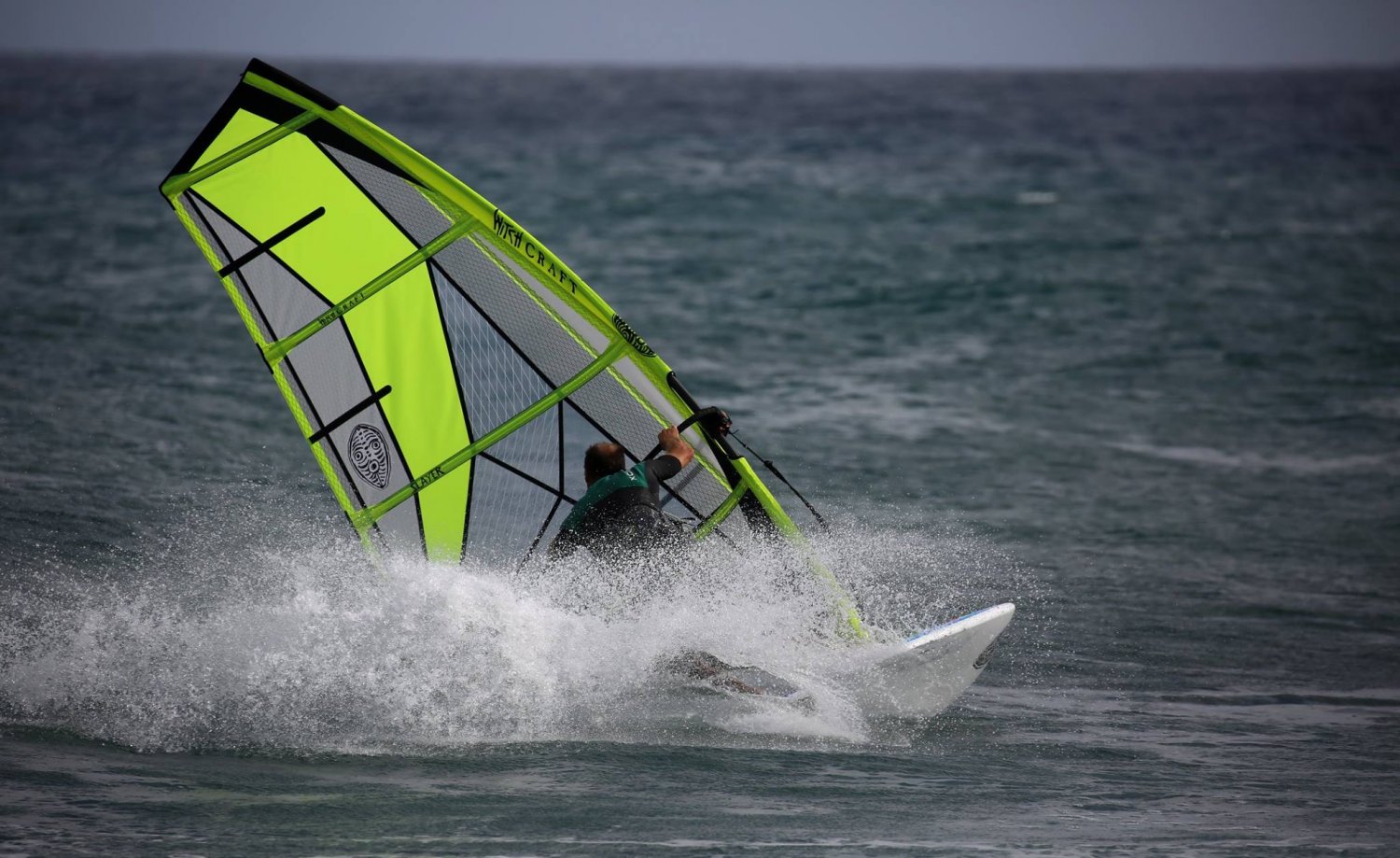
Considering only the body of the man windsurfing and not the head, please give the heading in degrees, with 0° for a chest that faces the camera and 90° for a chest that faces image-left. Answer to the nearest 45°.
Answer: approximately 180°
